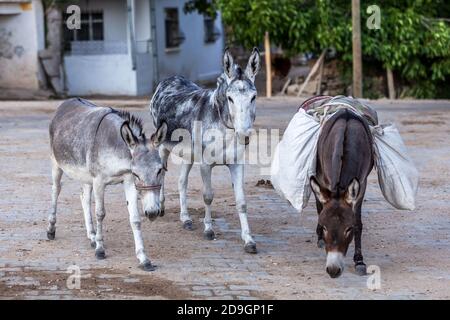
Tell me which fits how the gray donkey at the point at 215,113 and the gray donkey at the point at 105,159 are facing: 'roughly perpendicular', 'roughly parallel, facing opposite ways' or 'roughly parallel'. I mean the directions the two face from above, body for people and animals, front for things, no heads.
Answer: roughly parallel

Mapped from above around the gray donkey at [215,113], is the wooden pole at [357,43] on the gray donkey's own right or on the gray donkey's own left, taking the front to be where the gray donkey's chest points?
on the gray donkey's own left

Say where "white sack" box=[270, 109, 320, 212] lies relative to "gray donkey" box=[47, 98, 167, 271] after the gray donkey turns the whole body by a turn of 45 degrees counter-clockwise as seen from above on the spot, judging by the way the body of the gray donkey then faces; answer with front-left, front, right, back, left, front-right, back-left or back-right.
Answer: front

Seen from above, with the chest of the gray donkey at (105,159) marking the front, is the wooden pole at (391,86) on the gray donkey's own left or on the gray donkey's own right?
on the gray donkey's own left

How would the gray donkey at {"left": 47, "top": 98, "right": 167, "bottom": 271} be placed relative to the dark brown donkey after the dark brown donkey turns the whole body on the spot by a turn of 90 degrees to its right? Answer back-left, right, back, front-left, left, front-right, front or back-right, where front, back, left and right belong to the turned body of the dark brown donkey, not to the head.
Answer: front

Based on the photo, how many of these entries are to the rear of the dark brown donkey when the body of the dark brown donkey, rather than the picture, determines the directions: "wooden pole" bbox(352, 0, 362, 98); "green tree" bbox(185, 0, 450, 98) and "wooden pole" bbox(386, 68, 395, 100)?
3

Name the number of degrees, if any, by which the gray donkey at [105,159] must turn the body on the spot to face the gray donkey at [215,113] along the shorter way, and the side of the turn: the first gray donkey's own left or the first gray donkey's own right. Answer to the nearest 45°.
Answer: approximately 90° to the first gray donkey's own left

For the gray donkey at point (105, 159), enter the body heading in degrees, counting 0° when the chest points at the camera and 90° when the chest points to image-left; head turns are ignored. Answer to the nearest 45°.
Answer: approximately 315°

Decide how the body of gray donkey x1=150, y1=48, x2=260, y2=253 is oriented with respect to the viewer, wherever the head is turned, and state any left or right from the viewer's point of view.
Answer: facing the viewer and to the right of the viewer

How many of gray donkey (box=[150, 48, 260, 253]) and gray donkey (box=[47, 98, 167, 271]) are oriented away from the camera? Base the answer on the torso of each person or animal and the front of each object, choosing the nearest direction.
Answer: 0

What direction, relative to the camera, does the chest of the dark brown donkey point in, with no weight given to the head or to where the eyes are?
toward the camera
